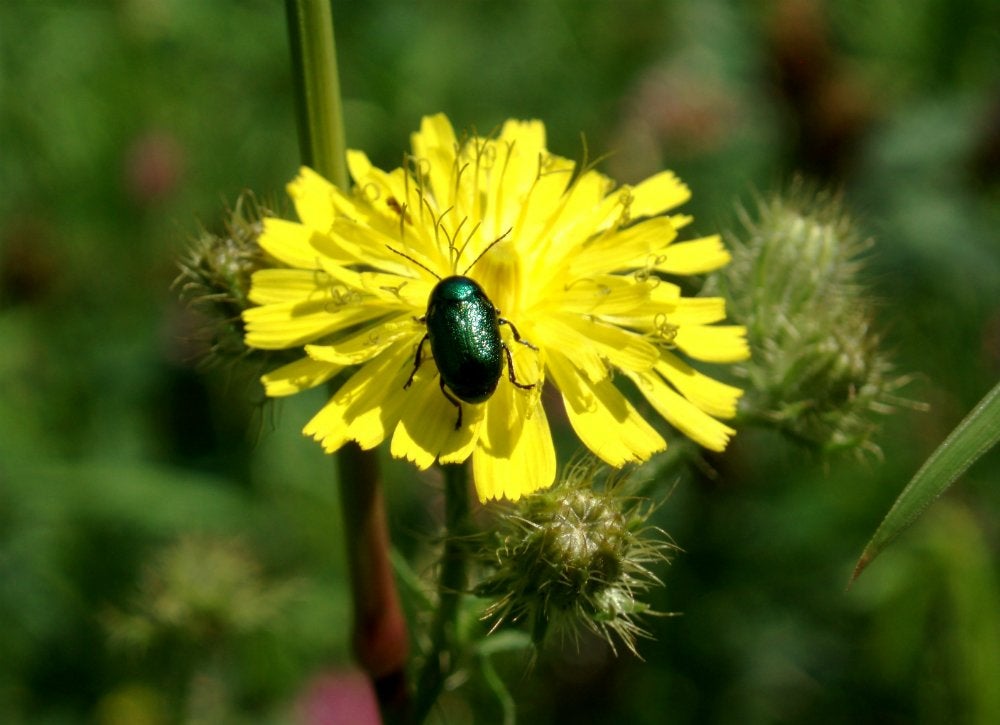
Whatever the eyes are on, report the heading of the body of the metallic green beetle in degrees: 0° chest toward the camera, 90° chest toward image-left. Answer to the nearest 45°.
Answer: approximately 180°

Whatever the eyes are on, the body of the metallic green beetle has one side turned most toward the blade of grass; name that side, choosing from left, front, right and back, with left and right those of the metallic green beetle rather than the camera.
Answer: right

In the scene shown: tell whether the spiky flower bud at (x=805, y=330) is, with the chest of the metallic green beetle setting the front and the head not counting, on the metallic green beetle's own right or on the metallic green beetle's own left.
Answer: on the metallic green beetle's own right

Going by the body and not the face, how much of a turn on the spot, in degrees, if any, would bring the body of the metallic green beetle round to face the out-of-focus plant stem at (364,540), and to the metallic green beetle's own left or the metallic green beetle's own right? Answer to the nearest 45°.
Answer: approximately 90° to the metallic green beetle's own left

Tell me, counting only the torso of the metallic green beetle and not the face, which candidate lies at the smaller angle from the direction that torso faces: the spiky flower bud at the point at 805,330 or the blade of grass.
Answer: the spiky flower bud
